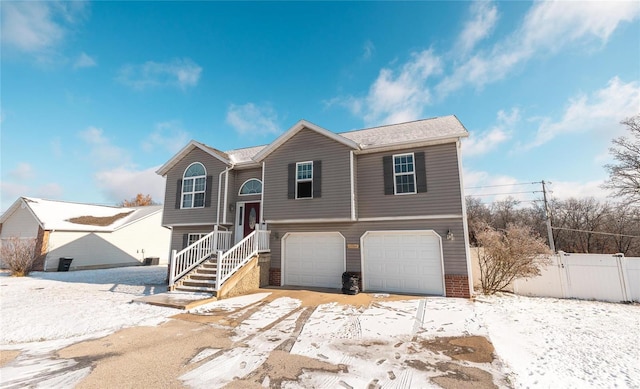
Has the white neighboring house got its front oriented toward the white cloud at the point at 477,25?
no

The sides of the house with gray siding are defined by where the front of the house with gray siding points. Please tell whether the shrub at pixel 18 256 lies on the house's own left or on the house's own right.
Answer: on the house's own right

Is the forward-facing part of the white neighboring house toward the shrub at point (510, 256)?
no

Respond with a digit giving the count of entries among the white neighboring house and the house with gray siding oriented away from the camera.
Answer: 0

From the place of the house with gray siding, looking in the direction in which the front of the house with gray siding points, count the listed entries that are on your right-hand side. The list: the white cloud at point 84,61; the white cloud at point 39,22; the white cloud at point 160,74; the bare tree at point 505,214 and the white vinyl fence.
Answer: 3

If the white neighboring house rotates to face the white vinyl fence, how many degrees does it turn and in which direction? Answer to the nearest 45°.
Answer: approximately 90° to its left

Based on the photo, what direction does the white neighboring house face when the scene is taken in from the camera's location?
facing the viewer and to the left of the viewer

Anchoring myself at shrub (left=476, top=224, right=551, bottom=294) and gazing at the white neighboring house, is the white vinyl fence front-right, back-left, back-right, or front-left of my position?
back-right

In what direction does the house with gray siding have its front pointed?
toward the camera

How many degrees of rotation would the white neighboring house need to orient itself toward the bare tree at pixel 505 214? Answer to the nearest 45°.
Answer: approximately 135° to its left

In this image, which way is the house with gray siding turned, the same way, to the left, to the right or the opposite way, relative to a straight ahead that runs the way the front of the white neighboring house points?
the same way

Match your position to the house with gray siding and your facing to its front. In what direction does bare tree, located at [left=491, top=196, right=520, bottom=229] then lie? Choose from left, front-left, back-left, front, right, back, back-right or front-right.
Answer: back-left

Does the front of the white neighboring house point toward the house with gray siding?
no

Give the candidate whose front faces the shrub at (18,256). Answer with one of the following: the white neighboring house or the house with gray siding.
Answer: the white neighboring house
